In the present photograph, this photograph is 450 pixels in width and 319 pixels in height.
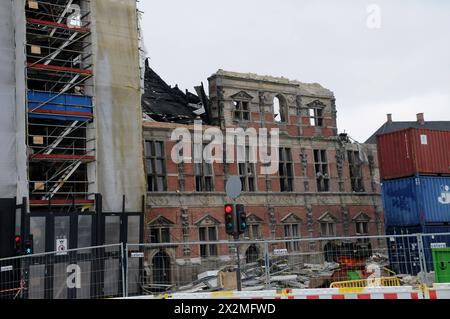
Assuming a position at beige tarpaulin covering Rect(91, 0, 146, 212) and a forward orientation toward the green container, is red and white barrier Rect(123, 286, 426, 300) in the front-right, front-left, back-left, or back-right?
front-right

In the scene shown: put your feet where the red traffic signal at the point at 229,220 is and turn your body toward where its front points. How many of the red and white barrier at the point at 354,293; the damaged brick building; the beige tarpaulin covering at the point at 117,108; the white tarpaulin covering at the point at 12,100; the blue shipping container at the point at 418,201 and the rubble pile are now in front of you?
1

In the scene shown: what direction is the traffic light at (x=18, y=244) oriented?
toward the camera

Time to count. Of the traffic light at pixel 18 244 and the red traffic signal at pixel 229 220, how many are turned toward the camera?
2

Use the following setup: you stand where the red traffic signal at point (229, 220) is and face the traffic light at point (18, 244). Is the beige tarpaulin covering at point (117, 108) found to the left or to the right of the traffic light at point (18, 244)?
right

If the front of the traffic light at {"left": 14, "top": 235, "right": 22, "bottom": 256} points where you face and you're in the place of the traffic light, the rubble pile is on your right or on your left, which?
on your left

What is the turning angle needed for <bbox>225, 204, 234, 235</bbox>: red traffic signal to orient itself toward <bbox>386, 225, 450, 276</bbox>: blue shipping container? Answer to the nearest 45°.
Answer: approximately 135° to its left

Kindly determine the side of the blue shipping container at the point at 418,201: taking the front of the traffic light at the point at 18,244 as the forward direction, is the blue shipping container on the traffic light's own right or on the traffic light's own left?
on the traffic light's own left

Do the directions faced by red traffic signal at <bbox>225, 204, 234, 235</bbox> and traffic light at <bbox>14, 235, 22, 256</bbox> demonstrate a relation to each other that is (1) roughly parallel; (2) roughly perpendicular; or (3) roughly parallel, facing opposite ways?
roughly parallel
